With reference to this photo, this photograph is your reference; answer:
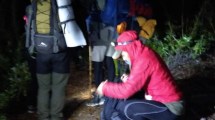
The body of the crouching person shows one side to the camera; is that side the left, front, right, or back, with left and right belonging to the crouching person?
left

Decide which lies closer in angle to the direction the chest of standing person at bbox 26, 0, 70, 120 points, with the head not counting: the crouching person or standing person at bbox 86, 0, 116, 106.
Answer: the standing person

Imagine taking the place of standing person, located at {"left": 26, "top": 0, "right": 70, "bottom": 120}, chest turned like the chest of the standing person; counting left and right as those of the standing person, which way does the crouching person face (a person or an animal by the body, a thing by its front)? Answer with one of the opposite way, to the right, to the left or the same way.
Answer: to the left

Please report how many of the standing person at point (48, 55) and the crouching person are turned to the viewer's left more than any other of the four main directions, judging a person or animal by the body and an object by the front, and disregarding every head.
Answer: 1

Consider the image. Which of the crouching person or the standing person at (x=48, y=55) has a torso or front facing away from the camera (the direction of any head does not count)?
the standing person

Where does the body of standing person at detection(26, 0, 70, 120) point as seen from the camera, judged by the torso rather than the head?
away from the camera

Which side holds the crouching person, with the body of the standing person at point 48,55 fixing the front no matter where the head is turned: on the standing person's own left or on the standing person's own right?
on the standing person's own right

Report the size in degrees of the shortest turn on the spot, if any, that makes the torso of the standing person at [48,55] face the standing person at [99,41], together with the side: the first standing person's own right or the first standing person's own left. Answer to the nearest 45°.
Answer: approximately 45° to the first standing person's own right
